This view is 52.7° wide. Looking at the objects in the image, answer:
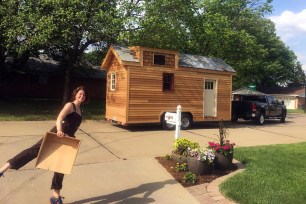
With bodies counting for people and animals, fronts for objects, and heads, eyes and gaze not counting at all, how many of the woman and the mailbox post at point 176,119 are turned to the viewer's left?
1

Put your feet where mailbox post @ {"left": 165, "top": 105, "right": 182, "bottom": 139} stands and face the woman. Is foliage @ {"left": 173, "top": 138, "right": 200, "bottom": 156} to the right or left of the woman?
left

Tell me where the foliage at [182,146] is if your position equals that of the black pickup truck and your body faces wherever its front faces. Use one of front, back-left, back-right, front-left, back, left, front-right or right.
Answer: back-right
